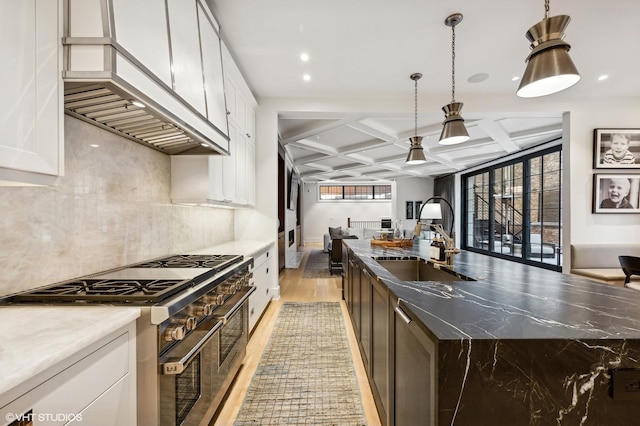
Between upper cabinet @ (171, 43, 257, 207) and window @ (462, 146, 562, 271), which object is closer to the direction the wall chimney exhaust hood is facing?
the window

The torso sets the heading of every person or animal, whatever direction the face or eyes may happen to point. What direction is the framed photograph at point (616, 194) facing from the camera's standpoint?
toward the camera

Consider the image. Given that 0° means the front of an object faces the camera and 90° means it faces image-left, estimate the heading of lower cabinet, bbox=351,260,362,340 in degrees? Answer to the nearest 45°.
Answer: approximately 90°

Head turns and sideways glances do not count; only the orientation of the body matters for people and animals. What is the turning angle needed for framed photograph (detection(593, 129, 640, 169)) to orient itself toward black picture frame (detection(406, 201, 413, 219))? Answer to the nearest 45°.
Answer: approximately 135° to its right

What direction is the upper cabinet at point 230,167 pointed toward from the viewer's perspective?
to the viewer's right

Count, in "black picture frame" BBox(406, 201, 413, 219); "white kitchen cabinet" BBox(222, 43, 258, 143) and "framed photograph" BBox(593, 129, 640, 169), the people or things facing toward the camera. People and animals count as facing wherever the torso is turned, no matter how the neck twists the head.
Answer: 2

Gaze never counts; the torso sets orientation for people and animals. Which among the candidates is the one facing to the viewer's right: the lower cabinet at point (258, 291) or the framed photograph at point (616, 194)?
the lower cabinet

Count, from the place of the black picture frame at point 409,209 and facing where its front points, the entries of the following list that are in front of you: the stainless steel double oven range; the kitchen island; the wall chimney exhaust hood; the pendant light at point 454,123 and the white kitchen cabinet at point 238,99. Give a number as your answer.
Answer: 5

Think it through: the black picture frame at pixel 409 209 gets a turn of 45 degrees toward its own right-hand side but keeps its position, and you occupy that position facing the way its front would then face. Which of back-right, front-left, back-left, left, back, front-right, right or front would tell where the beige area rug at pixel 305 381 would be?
front-left

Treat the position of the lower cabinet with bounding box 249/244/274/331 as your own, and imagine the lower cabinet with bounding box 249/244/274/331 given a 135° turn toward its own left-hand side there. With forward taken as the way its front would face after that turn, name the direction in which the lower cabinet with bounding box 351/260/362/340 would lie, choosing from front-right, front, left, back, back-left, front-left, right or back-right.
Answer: back

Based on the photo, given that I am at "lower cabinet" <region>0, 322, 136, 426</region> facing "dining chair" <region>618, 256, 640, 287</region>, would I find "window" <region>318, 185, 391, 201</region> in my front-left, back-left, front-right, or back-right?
front-left

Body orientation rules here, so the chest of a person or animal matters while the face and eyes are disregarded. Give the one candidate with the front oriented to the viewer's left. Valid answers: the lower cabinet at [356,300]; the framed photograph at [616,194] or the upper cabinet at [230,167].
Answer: the lower cabinet

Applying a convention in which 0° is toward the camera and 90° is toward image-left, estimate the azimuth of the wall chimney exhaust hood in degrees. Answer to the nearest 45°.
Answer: approximately 315°
